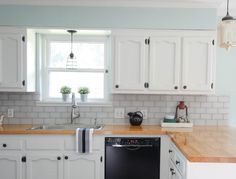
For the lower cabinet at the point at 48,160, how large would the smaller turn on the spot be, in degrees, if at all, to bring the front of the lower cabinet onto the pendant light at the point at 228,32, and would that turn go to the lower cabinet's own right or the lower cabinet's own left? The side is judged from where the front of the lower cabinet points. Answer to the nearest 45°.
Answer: approximately 45° to the lower cabinet's own left

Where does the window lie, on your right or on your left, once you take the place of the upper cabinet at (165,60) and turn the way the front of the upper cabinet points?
on your right

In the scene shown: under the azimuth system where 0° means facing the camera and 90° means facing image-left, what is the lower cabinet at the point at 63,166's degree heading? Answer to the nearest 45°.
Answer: approximately 0°

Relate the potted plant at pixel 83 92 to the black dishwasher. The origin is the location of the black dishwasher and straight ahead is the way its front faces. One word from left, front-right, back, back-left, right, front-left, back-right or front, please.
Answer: back-right

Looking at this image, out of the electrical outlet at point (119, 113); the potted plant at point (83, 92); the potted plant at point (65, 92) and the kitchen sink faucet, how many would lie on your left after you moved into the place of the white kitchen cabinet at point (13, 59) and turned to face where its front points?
4

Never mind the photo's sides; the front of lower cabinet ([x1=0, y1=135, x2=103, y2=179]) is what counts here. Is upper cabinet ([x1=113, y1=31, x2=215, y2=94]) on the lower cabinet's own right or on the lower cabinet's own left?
on the lower cabinet's own left

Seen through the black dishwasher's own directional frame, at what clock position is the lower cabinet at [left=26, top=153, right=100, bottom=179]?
The lower cabinet is roughly at 3 o'clock from the black dishwasher.

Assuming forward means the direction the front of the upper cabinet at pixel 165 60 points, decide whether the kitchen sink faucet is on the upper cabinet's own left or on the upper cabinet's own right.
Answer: on the upper cabinet's own right

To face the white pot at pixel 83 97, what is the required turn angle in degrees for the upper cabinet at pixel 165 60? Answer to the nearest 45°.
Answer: approximately 90° to its right
